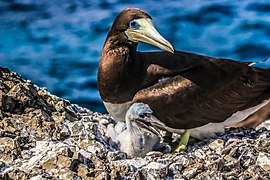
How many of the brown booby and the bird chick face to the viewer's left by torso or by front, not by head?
1

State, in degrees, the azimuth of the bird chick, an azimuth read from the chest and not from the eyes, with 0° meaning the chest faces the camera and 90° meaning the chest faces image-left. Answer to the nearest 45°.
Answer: approximately 315°

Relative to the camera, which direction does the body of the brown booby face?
to the viewer's left
